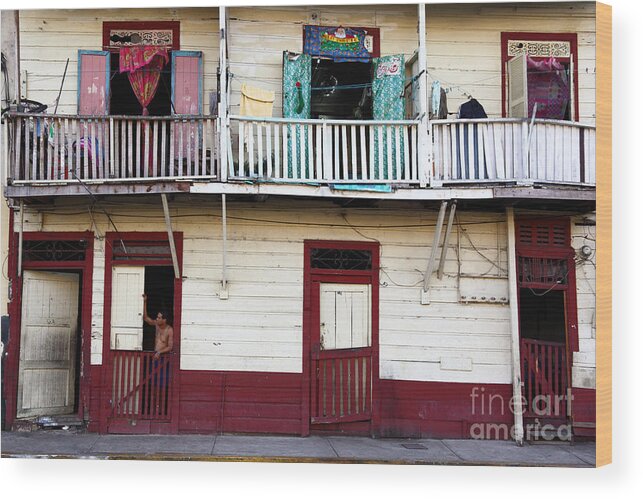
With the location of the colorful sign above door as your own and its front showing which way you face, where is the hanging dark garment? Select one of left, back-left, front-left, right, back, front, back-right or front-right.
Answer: left

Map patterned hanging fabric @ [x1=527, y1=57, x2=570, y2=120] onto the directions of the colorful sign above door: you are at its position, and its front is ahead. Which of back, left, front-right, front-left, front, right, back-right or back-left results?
left

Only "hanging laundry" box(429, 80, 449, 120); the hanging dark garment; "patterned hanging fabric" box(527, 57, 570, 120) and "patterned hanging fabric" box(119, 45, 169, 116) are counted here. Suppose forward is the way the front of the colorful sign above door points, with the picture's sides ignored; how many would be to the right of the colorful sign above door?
1

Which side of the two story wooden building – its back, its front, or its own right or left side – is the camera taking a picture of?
front

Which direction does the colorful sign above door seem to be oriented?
toward the camera

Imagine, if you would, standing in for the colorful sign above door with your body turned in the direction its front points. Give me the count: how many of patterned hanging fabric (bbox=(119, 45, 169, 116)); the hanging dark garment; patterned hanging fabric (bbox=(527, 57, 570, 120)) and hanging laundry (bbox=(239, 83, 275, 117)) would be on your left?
2

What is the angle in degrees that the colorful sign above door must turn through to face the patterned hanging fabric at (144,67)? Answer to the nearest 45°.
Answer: approximately 90° to its right

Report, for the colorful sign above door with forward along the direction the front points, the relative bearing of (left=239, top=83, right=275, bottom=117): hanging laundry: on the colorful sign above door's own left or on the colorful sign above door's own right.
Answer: on the colorful sign above door's own right
